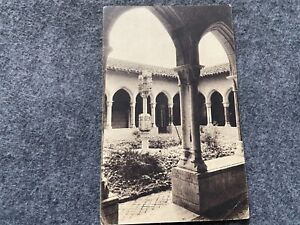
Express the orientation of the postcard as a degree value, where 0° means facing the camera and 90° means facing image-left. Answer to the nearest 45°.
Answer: approximately 0°
